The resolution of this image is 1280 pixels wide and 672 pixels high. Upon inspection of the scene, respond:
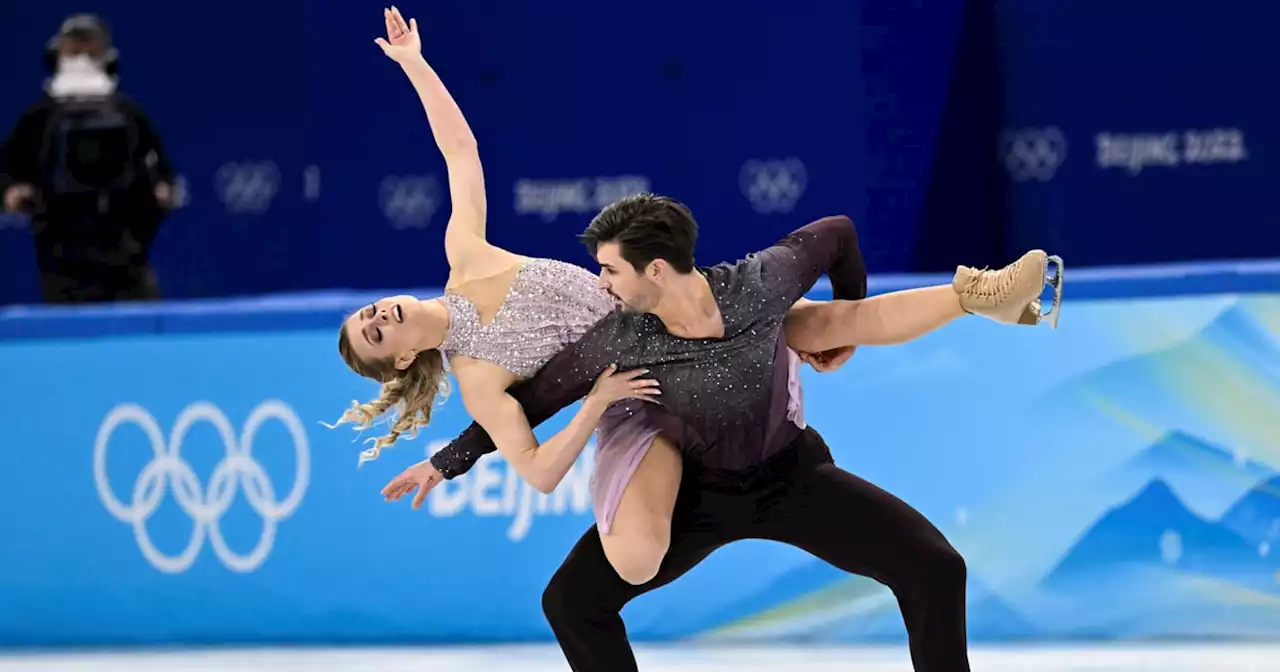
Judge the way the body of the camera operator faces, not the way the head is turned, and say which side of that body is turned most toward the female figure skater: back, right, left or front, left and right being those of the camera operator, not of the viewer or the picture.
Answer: front

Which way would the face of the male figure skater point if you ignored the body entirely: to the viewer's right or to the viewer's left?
to the viewer's left

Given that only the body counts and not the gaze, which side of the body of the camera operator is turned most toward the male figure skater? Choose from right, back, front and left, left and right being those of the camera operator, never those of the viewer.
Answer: front

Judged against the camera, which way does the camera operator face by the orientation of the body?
toward the camera
